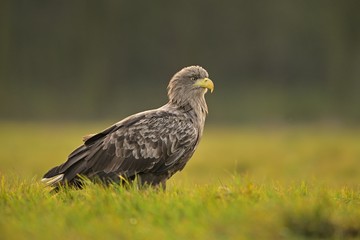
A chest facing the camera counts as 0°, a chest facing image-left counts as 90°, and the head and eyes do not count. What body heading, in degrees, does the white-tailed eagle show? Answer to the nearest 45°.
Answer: approximately 270°
